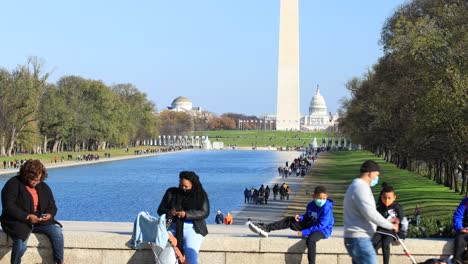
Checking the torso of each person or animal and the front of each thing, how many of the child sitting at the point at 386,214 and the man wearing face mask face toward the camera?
1

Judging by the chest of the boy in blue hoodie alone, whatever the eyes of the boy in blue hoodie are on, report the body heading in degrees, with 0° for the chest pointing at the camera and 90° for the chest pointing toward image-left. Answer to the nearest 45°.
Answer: approximately 45°

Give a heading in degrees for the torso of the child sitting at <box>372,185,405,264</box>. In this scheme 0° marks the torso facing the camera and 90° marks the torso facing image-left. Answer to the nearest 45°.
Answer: approximately 0°

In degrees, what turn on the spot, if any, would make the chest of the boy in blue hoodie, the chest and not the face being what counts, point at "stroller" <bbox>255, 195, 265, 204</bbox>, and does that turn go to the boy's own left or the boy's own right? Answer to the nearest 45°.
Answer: approximately 135° to the boy's own right

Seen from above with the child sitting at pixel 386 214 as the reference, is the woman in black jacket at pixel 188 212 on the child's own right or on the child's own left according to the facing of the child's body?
on the child's own right

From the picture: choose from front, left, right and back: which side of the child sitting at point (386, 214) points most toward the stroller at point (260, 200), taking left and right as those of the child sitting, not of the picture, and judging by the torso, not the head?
back

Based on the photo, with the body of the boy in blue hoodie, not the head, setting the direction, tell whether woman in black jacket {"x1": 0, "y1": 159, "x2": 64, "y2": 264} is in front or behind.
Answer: in front

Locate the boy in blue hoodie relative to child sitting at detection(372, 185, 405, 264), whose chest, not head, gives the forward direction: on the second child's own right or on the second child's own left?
on the second child's own right

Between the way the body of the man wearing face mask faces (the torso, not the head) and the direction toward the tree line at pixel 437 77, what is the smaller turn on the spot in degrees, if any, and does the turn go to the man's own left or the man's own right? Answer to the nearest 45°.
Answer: approximately 90° to the man's own left

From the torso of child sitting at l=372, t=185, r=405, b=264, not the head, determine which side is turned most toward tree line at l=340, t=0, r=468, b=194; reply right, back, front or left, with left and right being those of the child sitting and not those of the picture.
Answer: back
